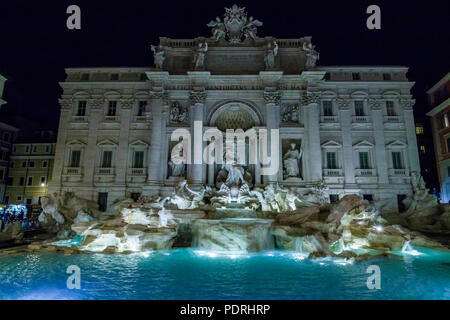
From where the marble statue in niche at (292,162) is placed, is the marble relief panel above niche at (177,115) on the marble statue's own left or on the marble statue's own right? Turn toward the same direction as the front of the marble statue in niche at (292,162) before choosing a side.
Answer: on the marble statue's own right

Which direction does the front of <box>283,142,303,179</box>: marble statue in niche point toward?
toward the camera

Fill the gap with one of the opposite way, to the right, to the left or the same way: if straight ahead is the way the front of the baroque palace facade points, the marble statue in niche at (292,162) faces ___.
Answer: the same way

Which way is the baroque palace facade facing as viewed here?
toward the camera
